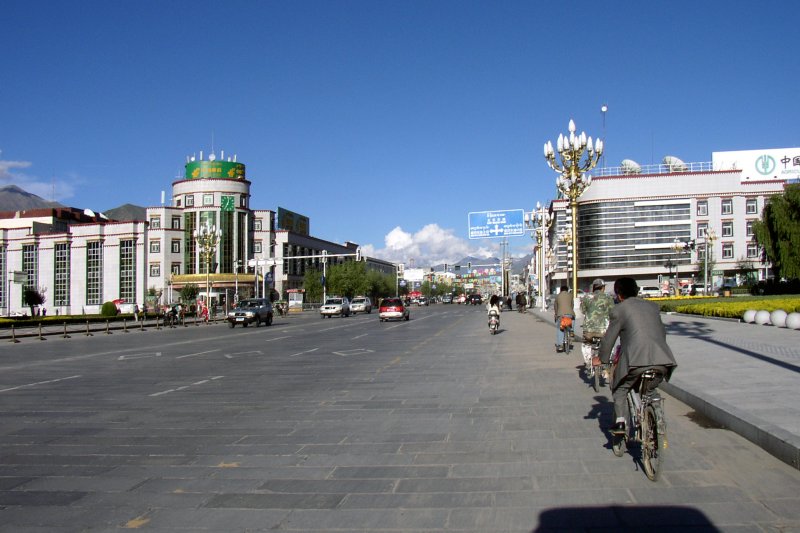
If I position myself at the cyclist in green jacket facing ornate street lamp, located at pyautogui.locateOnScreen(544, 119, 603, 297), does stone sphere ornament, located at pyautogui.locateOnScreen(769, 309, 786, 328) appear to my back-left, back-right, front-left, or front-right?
front-right

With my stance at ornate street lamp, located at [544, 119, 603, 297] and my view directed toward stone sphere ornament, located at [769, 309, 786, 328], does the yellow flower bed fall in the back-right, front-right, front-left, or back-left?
front-left

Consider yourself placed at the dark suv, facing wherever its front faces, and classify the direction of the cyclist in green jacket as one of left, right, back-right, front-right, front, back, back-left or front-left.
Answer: front-left

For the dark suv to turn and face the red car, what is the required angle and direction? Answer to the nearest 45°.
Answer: approximately 135° to its left

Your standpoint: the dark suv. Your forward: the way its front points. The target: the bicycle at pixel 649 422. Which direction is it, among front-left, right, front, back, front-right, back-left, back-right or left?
front-left

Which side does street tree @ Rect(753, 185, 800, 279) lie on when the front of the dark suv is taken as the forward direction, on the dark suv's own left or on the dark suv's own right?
on the dark suv's own left

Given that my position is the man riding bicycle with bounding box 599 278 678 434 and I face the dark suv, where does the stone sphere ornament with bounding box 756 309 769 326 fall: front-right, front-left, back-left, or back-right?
front-right

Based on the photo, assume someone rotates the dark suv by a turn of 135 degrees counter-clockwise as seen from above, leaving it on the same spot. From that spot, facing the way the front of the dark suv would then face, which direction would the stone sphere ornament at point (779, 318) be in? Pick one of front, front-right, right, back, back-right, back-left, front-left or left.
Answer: front-right

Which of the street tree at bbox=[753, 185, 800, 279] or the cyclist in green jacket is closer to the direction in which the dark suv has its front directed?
the cyclist in green jacket

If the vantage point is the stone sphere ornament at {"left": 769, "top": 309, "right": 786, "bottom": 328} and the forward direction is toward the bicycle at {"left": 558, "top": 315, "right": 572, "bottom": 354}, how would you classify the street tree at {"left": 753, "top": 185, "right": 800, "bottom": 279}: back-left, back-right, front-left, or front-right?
back-right

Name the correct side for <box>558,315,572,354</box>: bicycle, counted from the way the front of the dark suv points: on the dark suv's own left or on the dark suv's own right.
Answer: on the dark suv's own left

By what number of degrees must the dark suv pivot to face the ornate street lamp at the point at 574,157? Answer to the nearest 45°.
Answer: approximately 90° to its left

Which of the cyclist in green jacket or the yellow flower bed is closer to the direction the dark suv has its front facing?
the cyclist in green jacket

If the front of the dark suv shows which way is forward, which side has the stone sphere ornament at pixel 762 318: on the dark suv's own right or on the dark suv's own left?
on the dark suv's own left

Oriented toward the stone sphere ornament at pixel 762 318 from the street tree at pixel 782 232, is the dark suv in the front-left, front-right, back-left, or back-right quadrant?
front-right

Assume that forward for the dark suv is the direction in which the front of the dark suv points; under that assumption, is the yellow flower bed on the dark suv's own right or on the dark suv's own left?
on the dark suv's own left
